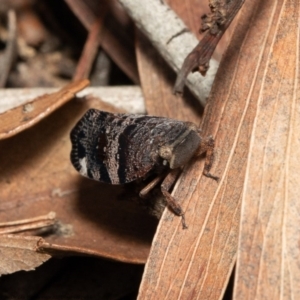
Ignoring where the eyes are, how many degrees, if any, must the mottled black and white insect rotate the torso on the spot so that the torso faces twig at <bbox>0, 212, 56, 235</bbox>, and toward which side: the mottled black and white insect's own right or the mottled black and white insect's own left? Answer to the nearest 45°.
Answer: approximately 135° to the mottled black and white insect's own right

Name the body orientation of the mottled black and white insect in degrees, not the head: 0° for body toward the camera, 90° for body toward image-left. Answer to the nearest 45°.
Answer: approximately 315°

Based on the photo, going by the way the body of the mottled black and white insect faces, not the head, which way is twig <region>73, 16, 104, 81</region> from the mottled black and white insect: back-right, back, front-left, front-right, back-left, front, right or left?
back-left

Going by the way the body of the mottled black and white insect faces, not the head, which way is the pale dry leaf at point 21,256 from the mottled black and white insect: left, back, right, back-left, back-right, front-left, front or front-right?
right

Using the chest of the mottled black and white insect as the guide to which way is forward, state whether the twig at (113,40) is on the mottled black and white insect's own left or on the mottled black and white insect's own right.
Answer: on the mottled black and white insect's own left

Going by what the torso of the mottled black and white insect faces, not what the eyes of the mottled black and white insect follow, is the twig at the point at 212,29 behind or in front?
in front

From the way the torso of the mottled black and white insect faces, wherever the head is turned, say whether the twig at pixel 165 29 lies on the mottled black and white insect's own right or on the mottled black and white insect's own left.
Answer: on the mottled black and white insect's own left

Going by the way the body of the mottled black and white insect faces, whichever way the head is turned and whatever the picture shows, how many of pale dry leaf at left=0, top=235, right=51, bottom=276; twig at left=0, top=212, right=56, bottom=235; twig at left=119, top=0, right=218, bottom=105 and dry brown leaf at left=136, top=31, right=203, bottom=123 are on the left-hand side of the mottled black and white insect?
2

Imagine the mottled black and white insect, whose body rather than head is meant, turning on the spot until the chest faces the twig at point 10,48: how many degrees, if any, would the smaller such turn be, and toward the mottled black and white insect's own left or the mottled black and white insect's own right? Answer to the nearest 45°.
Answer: approximately 135° to the mottled black and white insect's own left
